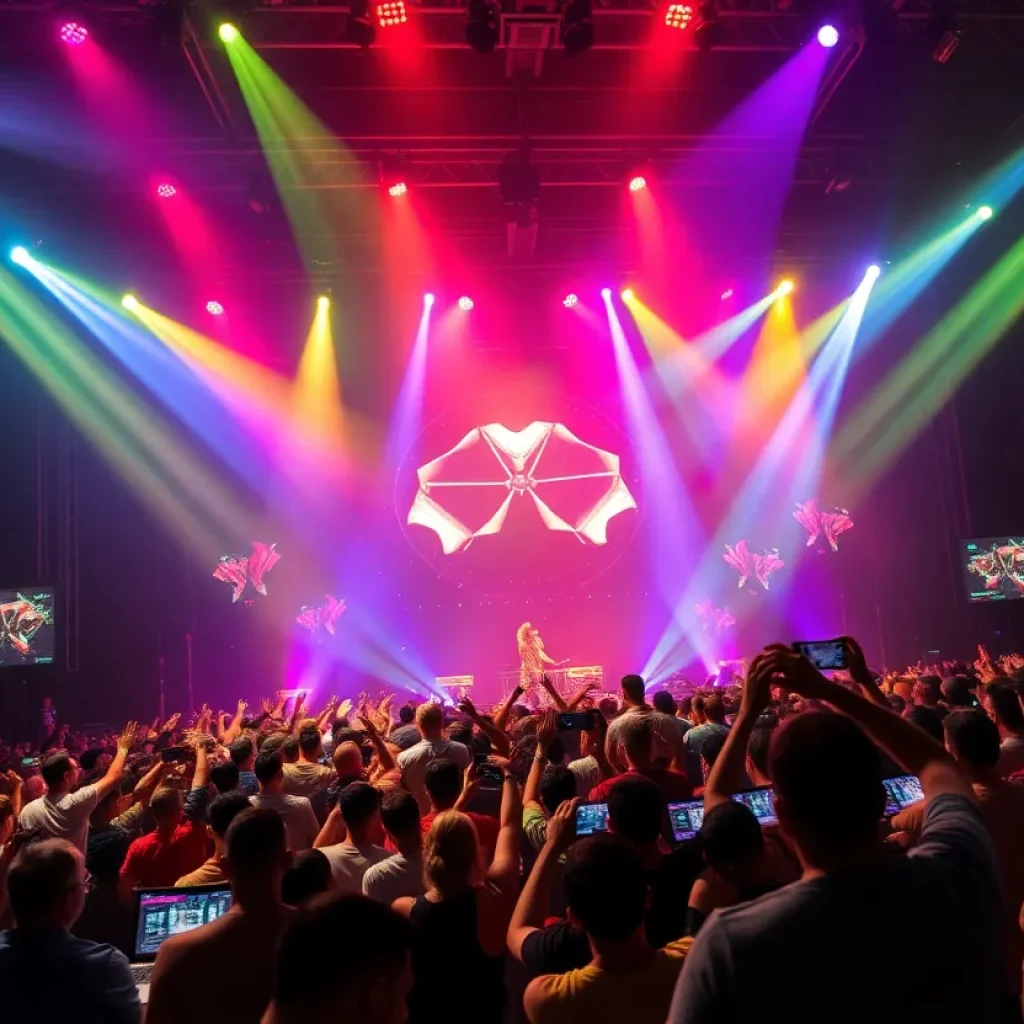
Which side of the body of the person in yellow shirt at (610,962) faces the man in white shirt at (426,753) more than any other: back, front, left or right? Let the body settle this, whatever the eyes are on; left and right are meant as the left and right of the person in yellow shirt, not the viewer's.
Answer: front

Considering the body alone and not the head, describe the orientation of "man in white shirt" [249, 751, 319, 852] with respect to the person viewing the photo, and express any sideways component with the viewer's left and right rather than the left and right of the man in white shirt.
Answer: facing away from the viewer

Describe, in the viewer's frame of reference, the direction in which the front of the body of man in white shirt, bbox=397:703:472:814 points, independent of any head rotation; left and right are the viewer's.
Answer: facing away from the viewer

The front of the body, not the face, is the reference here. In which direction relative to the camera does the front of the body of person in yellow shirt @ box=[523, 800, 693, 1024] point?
away from the camera

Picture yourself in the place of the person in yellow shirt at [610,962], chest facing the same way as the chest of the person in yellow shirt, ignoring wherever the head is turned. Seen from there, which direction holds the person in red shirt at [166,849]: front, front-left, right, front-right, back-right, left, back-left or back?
front-left

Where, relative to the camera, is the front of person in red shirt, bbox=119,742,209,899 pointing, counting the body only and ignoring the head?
away from the camera

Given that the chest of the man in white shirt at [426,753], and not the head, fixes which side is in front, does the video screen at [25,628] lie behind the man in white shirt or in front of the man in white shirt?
in front

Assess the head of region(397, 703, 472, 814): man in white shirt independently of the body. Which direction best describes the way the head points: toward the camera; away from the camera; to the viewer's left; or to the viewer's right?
away from the camera

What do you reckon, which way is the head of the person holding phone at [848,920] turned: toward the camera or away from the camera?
away from the camera

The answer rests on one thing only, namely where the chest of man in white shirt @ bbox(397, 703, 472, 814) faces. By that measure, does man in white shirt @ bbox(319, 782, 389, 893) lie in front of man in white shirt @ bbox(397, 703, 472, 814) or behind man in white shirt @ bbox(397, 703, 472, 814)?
behind

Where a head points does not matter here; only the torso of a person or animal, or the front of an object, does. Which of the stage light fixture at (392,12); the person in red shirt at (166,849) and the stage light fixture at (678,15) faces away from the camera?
the person in red shirt

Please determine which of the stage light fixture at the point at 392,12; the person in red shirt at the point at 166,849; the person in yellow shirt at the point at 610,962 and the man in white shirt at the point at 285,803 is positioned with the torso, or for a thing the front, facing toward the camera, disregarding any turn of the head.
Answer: the stage light fixture
